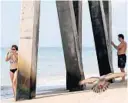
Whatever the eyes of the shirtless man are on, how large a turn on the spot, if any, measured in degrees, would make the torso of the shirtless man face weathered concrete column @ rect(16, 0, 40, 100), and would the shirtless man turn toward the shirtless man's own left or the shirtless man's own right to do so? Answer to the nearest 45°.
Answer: approximately 45° to the shirtless man's own left

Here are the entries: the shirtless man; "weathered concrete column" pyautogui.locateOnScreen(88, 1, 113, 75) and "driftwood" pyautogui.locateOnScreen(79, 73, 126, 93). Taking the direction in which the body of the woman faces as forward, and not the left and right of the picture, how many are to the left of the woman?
3

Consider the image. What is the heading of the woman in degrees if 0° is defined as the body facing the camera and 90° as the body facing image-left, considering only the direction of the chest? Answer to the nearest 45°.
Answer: approximately 0°

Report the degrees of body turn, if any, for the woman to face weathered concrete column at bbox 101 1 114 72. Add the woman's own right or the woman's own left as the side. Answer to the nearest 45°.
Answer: approximately 90° to the woman's own left

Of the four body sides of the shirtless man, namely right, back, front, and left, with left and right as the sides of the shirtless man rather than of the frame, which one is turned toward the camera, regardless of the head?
left

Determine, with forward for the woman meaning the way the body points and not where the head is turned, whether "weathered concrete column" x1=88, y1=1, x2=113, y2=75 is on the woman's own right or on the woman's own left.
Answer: on the woman's own left

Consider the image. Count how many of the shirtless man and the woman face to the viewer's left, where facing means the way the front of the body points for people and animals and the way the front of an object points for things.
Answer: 1
